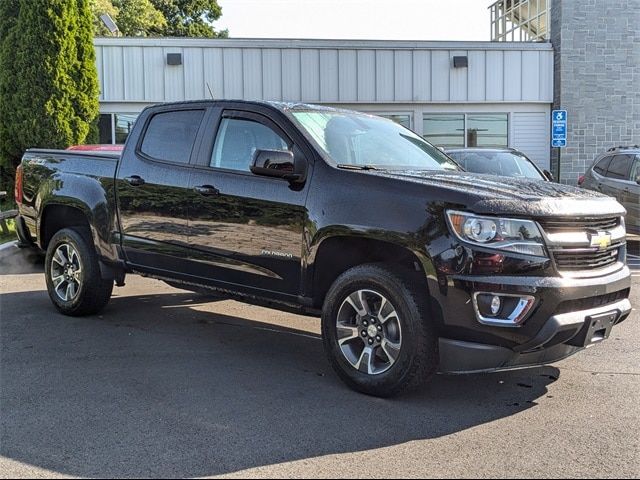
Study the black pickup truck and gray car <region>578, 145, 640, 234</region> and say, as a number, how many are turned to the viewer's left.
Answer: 0

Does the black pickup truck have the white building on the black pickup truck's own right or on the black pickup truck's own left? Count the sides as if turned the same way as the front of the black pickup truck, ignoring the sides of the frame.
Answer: on the black pickup truck's own left

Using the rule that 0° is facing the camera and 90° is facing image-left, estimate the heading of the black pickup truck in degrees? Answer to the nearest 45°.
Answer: approximately 315°

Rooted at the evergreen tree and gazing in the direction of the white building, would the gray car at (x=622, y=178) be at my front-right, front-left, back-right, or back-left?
front-right
